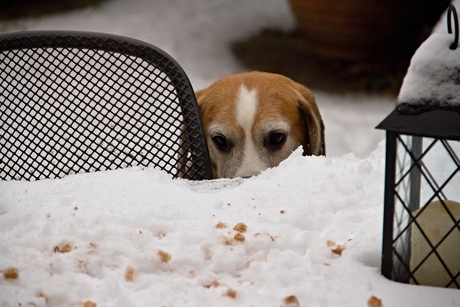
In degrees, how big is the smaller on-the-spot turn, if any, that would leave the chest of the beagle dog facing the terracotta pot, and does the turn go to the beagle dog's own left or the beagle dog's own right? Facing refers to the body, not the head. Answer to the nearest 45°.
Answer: approximately 180°

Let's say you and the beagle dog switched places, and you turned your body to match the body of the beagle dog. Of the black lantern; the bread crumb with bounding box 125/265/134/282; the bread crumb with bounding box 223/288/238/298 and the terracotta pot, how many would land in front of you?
3

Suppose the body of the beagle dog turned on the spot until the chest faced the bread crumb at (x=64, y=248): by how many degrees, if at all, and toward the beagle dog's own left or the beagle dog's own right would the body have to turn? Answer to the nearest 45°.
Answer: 0° — it already faces it

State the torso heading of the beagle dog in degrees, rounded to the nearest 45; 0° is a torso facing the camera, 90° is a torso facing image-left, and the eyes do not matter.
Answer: approximately 0°

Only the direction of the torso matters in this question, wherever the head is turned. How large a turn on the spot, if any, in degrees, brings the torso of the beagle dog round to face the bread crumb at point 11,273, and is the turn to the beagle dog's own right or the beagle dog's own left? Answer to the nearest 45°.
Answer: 0° — it already faces it

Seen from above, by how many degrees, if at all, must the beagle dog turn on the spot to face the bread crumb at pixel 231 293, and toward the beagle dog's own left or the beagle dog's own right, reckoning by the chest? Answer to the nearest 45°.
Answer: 0° — it already faces it

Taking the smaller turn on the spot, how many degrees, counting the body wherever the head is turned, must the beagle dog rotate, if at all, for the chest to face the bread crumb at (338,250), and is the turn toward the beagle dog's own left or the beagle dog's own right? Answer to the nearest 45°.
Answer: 0° — it already faces it

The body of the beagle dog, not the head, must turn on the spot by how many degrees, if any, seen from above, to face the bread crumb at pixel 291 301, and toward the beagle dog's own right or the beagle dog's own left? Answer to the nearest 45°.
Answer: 0° — it already faces it

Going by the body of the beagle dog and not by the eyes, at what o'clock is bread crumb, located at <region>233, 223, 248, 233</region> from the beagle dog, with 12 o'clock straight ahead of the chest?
The bread crumb is roughly at 12 o'clock from the beagle dog.
